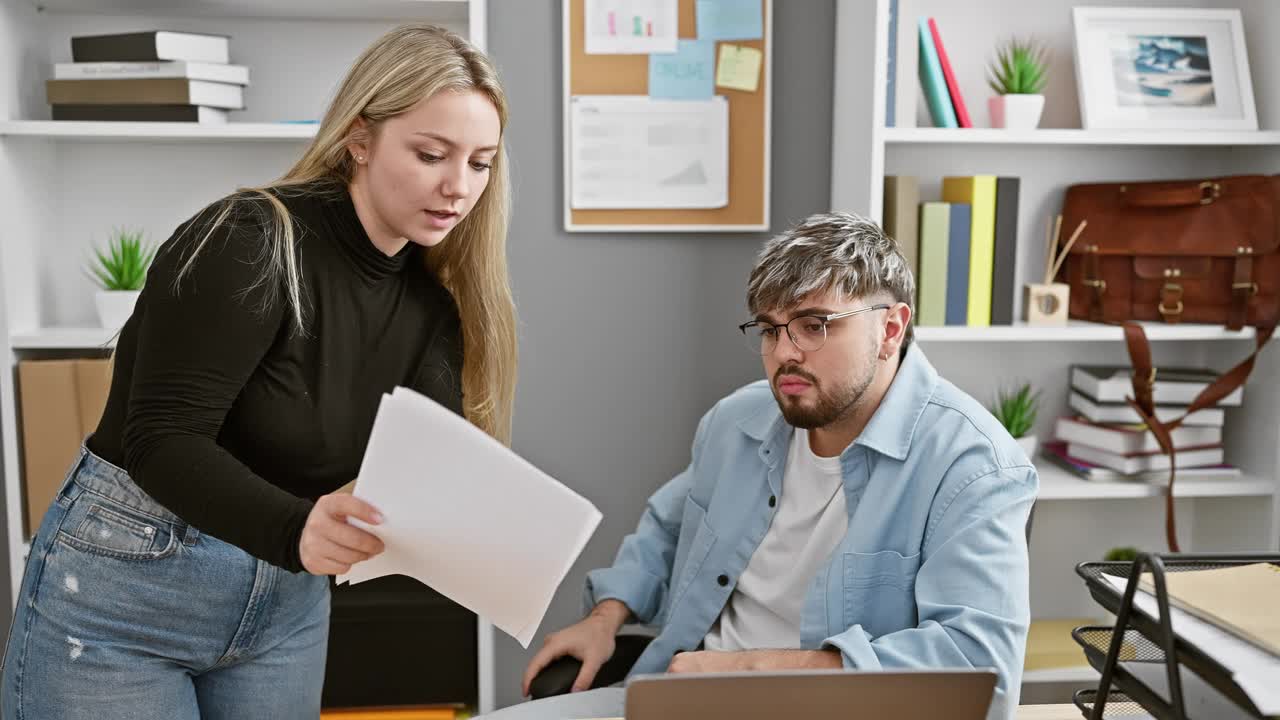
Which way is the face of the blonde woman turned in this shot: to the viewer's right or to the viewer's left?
to the viewer's right

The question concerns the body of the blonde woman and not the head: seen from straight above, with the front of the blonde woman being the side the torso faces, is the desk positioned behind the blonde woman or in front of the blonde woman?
in front

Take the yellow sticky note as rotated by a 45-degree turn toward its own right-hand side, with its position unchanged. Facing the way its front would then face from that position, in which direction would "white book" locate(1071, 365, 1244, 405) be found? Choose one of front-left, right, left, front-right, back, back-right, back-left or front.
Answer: back-left

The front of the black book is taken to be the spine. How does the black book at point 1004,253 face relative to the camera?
toward the camera

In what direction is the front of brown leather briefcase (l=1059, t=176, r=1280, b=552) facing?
toward the camera

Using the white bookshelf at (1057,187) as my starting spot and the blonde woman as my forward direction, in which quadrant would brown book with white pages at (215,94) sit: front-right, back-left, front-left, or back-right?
front-right

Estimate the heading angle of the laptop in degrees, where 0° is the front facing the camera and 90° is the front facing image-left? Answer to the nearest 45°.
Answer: approximately 180°

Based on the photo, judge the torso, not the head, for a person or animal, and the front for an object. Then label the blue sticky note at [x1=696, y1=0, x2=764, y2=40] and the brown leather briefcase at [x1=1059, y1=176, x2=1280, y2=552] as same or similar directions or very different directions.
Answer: same or similar directions

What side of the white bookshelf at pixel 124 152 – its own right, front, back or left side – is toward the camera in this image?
front

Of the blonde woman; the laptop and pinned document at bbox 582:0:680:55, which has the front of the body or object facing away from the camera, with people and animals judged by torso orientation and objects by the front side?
the laptop

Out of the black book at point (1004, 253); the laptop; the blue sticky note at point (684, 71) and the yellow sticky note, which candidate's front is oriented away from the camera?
the laptop

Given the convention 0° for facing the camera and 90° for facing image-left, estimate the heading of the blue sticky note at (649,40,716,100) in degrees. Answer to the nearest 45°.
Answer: approximately 0°

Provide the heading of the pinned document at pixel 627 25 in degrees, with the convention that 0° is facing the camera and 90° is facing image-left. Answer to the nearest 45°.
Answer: approximately 0°

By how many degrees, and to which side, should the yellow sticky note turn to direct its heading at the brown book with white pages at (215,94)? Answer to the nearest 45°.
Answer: approximately 90° to its right

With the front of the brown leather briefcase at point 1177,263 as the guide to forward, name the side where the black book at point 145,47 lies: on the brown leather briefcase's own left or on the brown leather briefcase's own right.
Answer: on the brown leather briefcase's own right

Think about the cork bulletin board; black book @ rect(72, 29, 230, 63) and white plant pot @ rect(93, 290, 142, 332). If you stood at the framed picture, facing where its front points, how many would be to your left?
0
